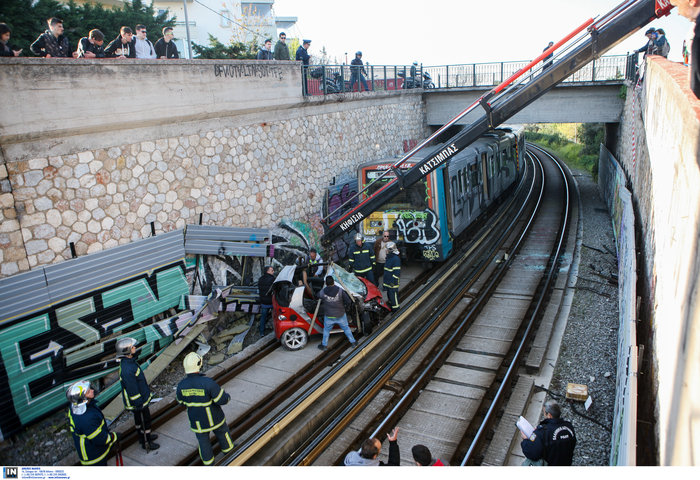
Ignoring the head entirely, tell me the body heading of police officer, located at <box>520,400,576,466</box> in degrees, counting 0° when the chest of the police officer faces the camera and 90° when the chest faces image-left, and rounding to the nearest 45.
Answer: approximately 135°

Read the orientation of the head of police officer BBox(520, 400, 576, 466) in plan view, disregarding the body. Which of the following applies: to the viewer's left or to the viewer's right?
to the viewer's left

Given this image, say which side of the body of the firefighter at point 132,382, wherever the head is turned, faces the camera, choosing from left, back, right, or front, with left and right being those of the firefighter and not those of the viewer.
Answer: right

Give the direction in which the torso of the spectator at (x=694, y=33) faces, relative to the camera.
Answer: to the viewer's left

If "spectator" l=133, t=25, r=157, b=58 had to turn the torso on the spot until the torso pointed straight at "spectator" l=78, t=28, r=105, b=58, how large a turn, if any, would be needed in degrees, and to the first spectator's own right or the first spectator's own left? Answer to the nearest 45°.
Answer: approximately 90° to the first spectator's own right

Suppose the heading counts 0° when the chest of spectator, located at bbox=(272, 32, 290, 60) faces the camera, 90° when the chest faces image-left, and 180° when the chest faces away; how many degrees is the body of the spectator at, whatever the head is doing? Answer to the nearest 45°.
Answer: approximately 315°

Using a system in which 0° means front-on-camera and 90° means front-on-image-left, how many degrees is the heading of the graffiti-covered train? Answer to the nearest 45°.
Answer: approximately 45°

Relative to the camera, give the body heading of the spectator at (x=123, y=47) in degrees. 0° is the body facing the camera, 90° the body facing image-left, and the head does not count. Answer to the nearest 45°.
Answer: approximately 315°

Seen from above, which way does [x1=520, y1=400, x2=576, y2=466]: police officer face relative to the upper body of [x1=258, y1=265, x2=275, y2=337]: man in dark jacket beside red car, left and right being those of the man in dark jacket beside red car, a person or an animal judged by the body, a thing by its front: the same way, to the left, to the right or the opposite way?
to the left

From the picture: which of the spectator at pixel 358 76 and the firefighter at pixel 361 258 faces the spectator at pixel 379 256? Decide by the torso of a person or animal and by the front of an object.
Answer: the spectator at pixel 358 76

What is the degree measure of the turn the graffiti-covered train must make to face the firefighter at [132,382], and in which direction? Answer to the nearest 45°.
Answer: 0° — it already faces them

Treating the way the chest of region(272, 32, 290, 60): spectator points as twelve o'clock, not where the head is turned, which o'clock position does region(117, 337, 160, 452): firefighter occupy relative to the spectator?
The firefighter is roughly at 2 o'clock from the spectator.

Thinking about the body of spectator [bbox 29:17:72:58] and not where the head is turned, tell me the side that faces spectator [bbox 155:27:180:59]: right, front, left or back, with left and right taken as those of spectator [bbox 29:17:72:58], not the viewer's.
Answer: left
